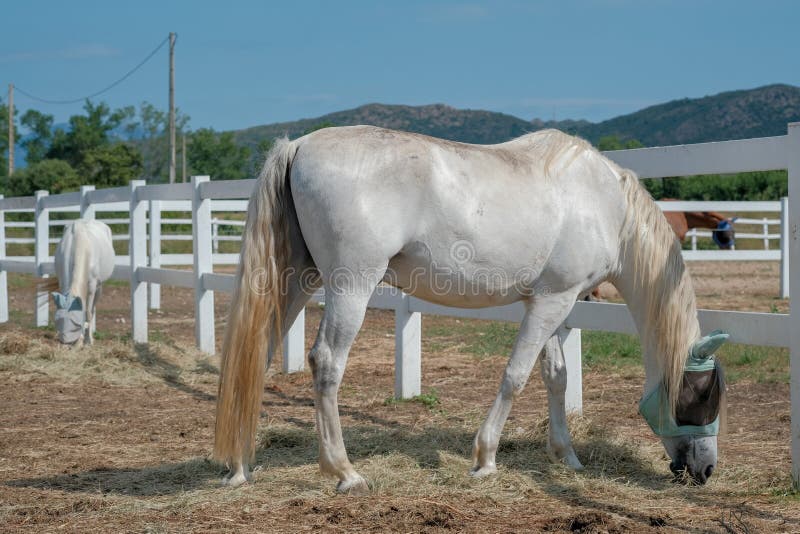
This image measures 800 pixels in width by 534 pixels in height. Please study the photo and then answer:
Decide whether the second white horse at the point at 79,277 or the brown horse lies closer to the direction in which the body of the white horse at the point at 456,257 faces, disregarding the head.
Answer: the brown horse

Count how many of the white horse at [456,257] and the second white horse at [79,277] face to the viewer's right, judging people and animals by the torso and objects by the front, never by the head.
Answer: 1

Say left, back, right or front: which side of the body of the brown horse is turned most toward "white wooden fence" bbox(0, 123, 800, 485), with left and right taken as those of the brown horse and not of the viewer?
right

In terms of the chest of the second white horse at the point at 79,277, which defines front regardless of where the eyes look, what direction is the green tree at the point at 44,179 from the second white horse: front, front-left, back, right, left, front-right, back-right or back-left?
back

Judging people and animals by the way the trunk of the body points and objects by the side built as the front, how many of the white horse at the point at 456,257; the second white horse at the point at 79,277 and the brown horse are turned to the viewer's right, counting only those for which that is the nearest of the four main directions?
2

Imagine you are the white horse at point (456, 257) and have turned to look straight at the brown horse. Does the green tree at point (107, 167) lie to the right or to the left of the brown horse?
left

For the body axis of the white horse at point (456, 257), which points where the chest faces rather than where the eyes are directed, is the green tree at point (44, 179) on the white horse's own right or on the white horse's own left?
on the white horse's own left

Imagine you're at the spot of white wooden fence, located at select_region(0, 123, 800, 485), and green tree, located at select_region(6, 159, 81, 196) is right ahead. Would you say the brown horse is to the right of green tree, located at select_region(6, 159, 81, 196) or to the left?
right

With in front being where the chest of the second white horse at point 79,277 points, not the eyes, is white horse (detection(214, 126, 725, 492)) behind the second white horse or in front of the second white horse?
in front

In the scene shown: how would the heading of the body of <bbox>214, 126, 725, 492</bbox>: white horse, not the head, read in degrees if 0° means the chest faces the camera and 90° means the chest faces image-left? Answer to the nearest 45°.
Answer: approximately 270°

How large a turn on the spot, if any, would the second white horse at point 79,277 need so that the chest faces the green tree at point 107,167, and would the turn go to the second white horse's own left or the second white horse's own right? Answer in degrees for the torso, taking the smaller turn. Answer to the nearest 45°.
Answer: approximately 180°

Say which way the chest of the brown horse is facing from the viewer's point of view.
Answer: to the viewer's right

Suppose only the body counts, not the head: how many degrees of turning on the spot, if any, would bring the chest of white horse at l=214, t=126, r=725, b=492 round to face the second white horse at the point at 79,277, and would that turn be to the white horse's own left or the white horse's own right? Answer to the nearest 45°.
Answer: approximately 135° to the white horse's own left
